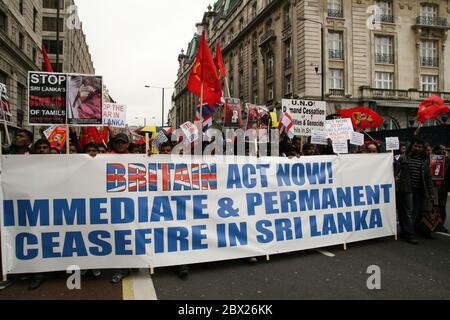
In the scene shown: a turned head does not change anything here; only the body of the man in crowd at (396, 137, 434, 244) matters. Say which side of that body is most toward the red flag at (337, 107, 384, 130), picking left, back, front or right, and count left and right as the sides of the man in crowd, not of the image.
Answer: back

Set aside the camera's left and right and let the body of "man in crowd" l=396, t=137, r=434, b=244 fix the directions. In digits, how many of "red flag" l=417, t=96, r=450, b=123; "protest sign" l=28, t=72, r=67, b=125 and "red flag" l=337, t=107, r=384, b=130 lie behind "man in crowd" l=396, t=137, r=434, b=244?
2

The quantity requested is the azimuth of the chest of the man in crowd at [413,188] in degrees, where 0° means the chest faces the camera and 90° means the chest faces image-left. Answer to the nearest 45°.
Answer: approximately 0°

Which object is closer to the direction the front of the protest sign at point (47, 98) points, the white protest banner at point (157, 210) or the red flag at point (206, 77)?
the white protest banner

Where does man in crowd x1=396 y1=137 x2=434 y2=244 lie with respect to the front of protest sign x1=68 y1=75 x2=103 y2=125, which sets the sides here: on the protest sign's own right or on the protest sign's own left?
on the protest sign's own left

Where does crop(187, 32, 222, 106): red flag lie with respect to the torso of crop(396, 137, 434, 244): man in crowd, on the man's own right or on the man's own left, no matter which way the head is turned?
on the man's own right

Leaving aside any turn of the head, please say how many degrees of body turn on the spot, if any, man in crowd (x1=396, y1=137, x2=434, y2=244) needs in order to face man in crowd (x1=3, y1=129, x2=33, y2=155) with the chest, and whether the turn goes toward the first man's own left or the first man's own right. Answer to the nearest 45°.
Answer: approximately 45° to the first man's own right

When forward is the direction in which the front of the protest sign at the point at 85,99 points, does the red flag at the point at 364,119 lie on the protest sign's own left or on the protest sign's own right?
on the protest sign's own left

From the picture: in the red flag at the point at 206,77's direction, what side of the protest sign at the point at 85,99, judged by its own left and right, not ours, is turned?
left
